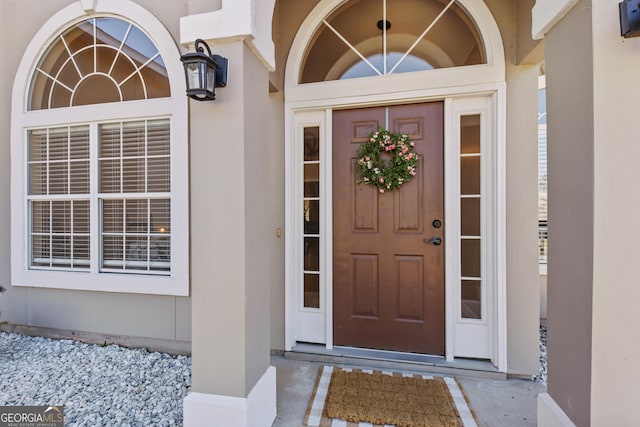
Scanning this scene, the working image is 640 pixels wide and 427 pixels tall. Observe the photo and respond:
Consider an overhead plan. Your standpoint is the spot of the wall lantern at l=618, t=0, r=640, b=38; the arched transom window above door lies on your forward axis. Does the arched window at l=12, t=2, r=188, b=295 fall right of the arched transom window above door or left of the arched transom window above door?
left

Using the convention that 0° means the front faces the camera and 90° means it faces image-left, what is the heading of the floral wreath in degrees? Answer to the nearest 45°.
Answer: approximately 0°

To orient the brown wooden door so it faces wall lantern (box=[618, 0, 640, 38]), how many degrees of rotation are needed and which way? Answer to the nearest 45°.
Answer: approximately 45° to its left

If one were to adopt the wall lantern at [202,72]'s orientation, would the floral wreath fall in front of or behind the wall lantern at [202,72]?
behind

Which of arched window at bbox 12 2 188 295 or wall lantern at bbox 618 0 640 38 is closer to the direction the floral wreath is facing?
the wall lantern

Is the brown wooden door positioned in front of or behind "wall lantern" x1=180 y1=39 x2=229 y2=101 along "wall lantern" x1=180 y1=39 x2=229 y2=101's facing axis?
behind

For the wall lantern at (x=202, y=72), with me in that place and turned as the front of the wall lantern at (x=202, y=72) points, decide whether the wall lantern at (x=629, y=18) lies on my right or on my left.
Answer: on my left

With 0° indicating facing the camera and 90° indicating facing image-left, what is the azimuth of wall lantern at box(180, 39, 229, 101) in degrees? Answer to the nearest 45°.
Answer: approximately 45°
